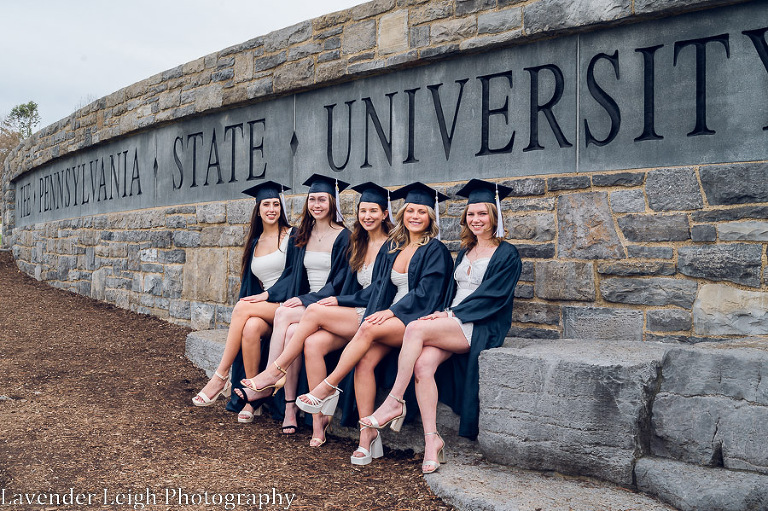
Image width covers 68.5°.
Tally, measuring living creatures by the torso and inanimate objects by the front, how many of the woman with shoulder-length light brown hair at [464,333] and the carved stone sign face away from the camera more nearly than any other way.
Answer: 0

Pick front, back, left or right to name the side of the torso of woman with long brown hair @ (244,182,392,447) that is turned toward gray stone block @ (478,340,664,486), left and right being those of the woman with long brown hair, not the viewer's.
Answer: left

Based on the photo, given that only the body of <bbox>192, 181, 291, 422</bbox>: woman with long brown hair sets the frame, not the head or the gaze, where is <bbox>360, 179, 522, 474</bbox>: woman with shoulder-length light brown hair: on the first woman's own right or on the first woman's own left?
on the first woman's own left
